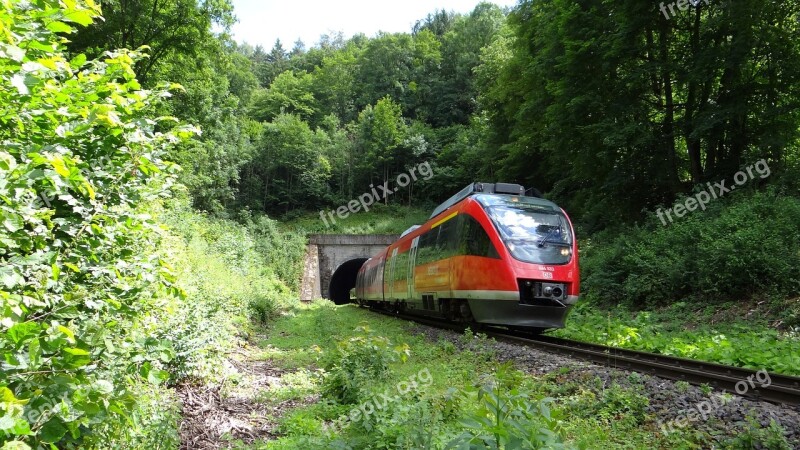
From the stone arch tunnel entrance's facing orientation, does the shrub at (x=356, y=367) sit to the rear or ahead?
ahead

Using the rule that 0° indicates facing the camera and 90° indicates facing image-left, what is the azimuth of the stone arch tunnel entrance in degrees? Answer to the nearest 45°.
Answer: approximately 0°

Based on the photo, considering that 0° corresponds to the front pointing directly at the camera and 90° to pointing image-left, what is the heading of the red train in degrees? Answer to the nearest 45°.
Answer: approximately 315°

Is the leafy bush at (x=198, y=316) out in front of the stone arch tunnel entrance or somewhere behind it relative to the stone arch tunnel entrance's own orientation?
in front

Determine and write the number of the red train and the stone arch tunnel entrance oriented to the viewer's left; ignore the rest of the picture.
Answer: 0

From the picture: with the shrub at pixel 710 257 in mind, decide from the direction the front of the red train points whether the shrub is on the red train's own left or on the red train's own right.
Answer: on the red train's own left

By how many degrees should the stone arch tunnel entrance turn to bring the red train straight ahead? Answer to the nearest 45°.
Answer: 0° — it already faces it

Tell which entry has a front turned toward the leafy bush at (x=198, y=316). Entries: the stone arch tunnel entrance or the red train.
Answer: the stone arch tunnel entrance

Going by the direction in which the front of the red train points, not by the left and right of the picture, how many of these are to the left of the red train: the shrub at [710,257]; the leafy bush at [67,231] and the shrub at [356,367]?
1
